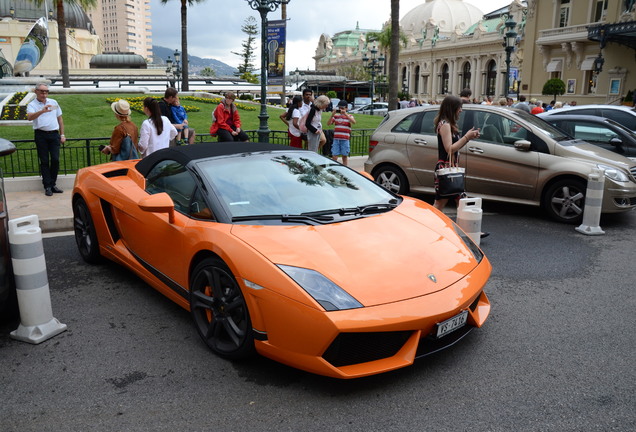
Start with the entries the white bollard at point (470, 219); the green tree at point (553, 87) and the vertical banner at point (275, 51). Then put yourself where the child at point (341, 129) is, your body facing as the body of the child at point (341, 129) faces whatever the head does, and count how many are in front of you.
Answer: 1

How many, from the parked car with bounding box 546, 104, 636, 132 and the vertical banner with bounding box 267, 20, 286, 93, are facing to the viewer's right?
1

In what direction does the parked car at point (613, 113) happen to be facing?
to the viewer's right

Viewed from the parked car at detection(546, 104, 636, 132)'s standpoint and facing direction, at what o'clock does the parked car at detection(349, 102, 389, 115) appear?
the parked car at detection(349, 102, 389, 115) is roughly at 8 o'clock from the parked car at detection(546, 104, 636, 132).

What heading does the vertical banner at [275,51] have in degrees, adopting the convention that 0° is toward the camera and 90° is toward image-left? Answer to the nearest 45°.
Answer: approximately 0°

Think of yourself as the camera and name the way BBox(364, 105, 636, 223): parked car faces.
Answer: facing the viewer and to the right of the viewer

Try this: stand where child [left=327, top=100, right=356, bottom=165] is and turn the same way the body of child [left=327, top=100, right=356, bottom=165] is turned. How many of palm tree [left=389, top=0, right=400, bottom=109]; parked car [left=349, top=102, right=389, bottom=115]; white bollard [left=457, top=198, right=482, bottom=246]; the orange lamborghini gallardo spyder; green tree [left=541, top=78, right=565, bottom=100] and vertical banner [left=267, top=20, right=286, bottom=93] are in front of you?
2

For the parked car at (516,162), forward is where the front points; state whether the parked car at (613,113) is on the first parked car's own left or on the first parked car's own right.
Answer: on the first parked car's own left

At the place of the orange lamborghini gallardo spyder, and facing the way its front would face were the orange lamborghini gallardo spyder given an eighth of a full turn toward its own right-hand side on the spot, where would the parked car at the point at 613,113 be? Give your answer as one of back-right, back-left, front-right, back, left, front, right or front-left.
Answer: back-left

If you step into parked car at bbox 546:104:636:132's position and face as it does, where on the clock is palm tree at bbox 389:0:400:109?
The palm tree is roughly at 7 o'clock from the parked car.

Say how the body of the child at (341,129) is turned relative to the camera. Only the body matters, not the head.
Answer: toward the camera

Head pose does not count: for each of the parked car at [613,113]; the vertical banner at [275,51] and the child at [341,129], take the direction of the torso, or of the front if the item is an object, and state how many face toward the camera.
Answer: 2

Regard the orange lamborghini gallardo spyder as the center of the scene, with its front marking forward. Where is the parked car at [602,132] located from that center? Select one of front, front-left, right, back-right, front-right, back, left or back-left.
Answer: left

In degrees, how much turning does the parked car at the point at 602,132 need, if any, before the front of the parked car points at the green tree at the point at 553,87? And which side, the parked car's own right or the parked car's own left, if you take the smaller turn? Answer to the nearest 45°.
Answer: approximately 135° to the parked car's own left
